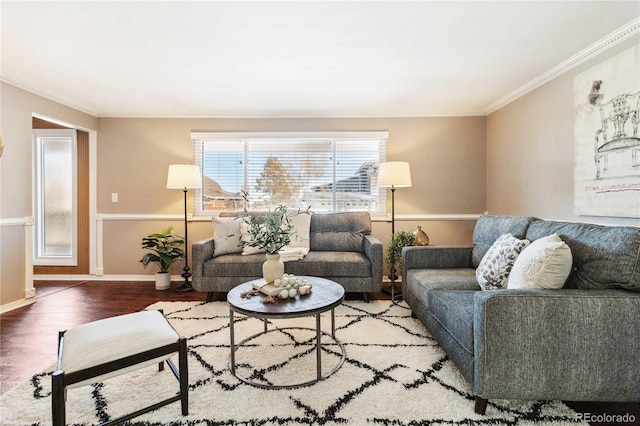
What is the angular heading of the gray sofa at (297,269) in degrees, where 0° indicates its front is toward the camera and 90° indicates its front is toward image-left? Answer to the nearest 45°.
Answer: approximately 0°

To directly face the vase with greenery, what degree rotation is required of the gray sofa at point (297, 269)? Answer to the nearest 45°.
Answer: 0° — it already faces it

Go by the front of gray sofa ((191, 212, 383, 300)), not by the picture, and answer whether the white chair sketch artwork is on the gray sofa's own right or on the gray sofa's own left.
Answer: on the gray sofa's own left

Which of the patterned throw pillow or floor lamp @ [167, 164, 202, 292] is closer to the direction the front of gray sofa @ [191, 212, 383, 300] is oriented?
the patterned throw pillow

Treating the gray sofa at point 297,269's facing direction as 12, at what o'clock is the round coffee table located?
The round coffee table is roughly at 12 o'clock from the gray sofa.

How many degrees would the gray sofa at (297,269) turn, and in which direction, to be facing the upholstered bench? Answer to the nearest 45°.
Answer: approximately 45° to its right

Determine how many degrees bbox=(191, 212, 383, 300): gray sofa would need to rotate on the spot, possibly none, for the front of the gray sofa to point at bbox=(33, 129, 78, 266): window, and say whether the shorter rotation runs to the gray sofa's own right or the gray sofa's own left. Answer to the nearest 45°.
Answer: approximately 135° to the gray sofa's own right

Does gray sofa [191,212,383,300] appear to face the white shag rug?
yes

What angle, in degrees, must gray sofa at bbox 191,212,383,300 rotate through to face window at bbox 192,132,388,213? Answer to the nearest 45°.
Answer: approximately 180°

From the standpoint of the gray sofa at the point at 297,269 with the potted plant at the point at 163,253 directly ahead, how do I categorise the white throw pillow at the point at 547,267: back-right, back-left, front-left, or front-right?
back-left

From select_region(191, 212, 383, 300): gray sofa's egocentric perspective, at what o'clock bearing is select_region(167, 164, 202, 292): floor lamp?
The floor lamp is roughly at 4 o'clock from the gray sofa.
